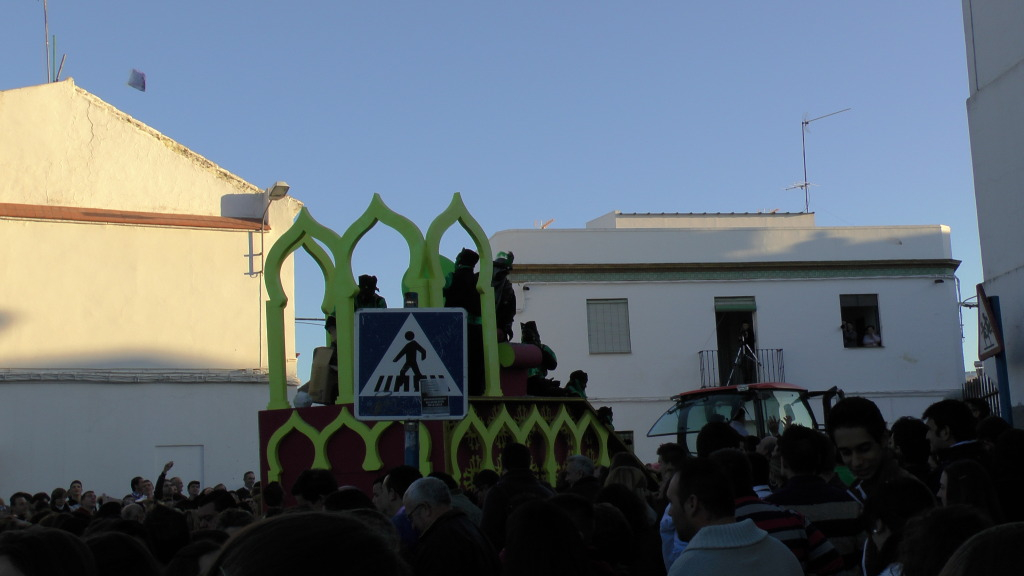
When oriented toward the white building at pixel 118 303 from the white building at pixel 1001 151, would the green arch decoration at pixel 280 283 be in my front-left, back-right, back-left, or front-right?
front-left

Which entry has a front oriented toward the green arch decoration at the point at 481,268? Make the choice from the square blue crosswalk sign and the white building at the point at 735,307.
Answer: the white building

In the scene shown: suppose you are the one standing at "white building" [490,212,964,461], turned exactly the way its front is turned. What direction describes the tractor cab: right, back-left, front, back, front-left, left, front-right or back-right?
front

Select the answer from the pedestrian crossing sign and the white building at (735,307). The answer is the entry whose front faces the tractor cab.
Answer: the white building

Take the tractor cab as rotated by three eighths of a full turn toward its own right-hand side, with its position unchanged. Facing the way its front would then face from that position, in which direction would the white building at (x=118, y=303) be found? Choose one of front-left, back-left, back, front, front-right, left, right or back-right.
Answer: front

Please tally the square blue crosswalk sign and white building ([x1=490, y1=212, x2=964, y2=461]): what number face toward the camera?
2

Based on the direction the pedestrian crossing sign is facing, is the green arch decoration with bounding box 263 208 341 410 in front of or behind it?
behind

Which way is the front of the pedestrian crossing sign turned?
toward the camera

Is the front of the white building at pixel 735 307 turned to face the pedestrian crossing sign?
yes

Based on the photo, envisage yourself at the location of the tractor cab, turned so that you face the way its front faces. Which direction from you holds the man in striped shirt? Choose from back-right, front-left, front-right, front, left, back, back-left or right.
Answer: front-right

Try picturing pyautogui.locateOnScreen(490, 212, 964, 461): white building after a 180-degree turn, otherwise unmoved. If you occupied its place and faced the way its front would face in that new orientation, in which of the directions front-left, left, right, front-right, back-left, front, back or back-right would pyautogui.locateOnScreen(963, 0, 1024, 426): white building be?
back

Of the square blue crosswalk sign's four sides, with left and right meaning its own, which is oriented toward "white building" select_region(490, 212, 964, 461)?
back

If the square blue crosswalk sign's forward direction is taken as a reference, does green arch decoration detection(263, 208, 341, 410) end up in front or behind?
behind
